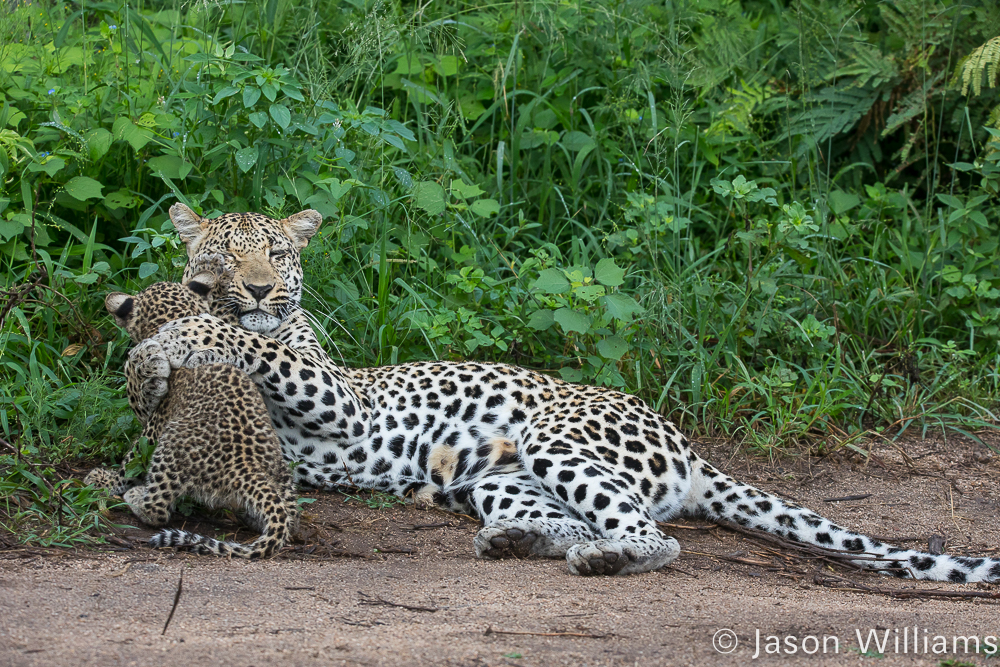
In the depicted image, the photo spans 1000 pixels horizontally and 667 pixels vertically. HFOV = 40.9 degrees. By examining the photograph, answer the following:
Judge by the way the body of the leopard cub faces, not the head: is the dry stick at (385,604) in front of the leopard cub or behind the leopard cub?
behind

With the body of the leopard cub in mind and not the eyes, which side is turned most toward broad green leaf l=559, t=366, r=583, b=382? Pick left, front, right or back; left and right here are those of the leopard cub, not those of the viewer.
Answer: right

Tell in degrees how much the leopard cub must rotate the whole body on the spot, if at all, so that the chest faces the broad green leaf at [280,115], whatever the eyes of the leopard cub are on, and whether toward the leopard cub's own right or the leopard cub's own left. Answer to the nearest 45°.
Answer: approximately 45° to the leopard cub's own right

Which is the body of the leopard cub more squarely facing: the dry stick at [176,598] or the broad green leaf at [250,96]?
the broad green leaf

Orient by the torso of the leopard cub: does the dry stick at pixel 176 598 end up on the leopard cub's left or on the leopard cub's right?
on the leopard cub's left

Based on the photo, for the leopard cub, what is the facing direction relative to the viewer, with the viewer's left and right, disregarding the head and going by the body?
facing away from the viewer and to the left of the viewer

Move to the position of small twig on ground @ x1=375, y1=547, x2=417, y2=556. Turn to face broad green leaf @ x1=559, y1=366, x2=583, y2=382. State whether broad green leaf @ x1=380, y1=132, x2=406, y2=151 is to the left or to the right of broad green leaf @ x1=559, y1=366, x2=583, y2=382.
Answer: left

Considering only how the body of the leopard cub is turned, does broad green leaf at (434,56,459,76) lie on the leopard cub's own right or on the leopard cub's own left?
on the leopard cub's own right

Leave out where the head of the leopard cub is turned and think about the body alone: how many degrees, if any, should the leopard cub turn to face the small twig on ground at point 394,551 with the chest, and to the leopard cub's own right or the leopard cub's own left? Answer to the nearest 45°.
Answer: approximately 135° to the leopard cub's own right

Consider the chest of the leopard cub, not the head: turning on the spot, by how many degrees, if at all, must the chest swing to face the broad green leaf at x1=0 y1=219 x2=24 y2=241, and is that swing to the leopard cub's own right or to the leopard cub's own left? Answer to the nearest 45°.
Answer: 0° — it already faces it

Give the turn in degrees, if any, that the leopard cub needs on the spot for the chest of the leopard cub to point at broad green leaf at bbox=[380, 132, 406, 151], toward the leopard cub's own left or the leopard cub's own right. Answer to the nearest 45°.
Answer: approximately 45° to the leopard cub's own right
